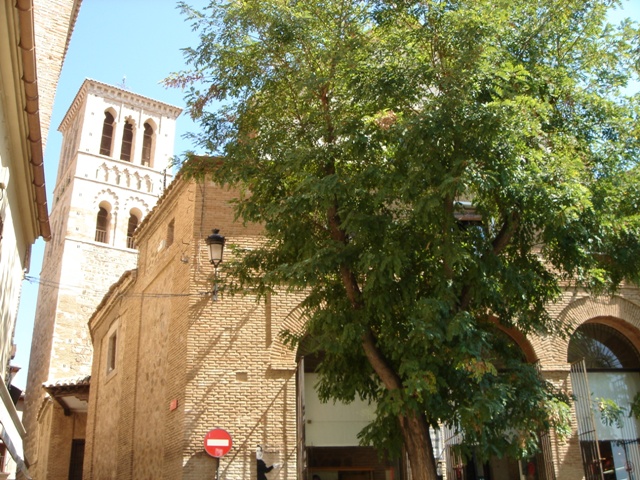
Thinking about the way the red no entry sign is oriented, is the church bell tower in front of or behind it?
behind

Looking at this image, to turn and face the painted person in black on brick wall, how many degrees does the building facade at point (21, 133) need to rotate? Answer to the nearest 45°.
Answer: approximately 45° to its left

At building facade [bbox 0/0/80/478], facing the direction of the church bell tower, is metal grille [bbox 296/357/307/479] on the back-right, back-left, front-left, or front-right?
front-right

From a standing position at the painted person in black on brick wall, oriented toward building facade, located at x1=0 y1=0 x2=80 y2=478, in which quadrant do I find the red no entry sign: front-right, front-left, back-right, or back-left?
front-right

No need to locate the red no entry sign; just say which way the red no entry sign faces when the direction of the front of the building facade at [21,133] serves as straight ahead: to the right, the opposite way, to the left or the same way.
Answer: to the right

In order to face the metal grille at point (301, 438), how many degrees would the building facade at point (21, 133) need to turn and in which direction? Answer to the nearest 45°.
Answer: approximately 45° to its left

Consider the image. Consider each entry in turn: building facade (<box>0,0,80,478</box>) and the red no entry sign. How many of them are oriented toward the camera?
1

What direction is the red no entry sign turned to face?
toward the camera

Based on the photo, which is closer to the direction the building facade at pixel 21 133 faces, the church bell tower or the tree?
the tree

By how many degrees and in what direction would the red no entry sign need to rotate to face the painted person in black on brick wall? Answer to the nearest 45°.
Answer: approximately 90° to its left

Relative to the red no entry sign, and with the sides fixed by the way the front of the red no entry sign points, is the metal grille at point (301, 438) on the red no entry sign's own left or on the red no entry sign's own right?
on the red no entry sign's own left

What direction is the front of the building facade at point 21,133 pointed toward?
to the viewer's right

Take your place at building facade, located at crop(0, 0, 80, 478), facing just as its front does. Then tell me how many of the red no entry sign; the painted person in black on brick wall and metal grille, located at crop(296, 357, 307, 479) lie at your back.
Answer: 0
